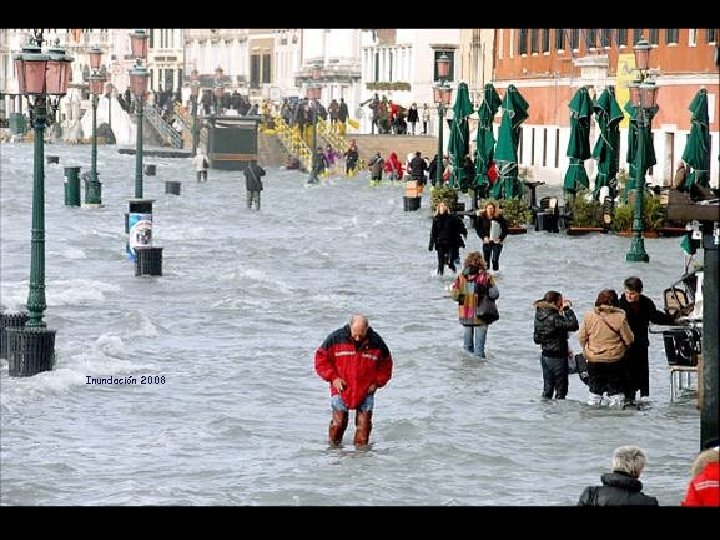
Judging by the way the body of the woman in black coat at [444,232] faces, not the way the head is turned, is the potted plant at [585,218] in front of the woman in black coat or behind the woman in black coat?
behind

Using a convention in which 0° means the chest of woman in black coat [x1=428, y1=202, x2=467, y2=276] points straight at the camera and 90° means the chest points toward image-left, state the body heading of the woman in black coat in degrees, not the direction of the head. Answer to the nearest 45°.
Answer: approximately 0°

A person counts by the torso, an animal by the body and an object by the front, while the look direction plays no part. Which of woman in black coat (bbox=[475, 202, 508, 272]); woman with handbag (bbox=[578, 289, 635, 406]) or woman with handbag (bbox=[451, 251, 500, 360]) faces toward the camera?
the woman in black coat

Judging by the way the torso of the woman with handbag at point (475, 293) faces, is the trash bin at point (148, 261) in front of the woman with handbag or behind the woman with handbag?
in front

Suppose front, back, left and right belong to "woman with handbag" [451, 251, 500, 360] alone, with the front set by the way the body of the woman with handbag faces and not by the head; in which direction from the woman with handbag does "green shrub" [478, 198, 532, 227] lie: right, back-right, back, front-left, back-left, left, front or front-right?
front

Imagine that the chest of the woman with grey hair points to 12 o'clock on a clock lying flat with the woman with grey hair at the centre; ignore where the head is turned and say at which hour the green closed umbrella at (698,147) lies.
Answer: The green closed umbrella is roughly at 12 o'clock from the woman with grey hair.

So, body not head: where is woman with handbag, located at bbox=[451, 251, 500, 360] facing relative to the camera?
away from the camera

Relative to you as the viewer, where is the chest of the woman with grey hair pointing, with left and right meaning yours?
facing away from the viewer

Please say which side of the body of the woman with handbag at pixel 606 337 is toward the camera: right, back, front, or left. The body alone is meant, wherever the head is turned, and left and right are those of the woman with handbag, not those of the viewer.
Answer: back

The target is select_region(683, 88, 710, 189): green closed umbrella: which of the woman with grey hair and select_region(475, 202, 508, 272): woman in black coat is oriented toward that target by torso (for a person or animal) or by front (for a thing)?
the woman with grey hair

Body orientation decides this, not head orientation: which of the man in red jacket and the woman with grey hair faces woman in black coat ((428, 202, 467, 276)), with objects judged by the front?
the woman with grey hair

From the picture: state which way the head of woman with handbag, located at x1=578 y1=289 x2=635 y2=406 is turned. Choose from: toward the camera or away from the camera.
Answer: away from the camera

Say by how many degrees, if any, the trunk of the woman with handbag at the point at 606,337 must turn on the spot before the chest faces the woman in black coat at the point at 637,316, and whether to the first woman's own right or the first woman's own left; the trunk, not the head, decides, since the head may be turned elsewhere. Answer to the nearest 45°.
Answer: approximately 45° to the first woman's own right

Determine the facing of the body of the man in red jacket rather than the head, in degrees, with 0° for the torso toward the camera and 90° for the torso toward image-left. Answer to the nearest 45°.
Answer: approximately 0°

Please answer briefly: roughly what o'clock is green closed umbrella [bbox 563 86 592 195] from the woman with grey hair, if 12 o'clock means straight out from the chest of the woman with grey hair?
The green closed umbrella is roughly at 12 o'clock from the woman with grey hair.

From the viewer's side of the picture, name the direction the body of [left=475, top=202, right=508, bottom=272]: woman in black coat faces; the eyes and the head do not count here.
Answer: toward the camera

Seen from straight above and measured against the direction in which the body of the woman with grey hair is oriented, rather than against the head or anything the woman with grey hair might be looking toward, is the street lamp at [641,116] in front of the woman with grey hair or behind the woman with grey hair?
in front
